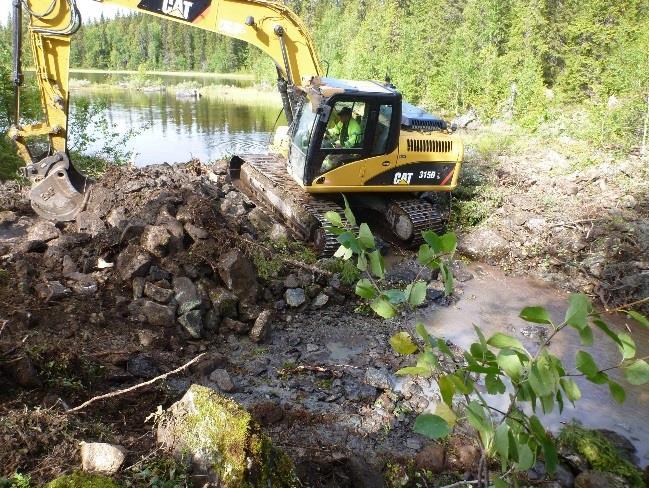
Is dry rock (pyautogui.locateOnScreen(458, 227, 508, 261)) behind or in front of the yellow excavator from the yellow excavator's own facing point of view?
behind

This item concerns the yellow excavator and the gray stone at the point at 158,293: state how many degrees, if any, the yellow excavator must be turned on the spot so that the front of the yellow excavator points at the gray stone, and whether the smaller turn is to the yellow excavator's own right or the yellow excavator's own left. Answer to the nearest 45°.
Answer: approximately 45° to the yellow excavator's own left

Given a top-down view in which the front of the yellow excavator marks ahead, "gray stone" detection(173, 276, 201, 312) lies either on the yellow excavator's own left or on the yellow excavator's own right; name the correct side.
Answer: on the yellow excavator's own left

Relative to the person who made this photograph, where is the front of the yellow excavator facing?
facing to the left of the viewer

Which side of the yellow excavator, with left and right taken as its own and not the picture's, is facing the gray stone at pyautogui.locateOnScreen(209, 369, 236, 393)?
left

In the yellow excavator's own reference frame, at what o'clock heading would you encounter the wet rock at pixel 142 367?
The wet rock is roughly at 10 o'clock from the yellow excavator.
